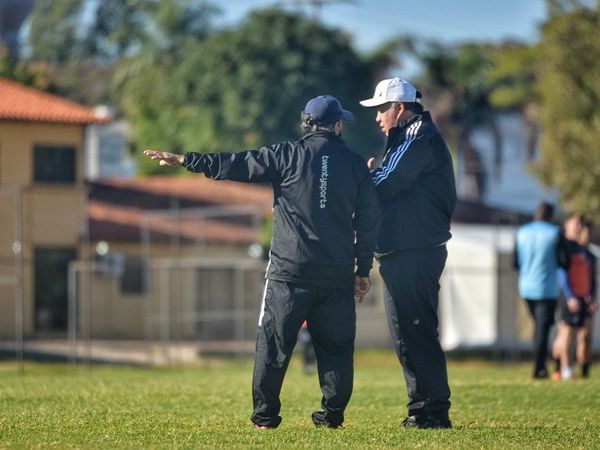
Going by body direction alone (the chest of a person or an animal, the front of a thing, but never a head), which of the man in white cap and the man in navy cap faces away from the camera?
the man in navy cap

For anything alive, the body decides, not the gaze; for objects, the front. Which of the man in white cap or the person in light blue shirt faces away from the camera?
the person in light blue shirt

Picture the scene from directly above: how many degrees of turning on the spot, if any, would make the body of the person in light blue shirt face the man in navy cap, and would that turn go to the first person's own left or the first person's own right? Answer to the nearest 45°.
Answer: approximately 180°

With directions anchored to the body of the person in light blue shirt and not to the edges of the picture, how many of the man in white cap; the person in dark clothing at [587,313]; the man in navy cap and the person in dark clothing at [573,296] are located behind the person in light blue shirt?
2

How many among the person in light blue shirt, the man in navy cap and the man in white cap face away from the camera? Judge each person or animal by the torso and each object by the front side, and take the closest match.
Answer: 2

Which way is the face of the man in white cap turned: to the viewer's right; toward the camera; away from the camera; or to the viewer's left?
to the viewer's left

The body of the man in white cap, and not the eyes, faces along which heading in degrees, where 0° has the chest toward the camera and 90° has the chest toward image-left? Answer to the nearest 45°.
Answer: approximately 90°

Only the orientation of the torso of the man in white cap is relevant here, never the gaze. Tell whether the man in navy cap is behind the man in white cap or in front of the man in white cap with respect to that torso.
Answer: in front

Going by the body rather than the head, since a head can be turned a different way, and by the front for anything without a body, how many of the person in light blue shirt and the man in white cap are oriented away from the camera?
1

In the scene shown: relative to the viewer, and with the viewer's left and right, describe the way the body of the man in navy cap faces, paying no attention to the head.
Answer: facing away from the viewer

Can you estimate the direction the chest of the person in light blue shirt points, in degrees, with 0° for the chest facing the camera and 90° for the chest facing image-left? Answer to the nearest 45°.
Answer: approximately 180°
